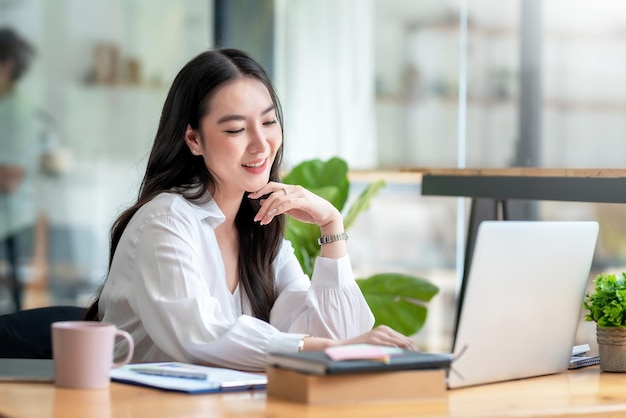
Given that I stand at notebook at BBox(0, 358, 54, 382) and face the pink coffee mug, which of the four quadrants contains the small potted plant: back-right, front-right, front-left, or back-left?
front-left

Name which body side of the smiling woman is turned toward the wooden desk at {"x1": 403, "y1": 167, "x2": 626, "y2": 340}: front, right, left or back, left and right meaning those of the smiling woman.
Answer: left

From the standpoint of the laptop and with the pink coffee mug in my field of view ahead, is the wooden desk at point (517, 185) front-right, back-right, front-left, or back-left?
back-right

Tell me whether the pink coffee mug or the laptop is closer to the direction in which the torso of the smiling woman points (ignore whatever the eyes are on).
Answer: the laptop

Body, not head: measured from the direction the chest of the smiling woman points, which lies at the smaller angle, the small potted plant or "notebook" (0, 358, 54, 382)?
the small potted plant

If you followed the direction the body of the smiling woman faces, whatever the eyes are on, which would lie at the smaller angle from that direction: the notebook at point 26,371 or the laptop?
the laptop

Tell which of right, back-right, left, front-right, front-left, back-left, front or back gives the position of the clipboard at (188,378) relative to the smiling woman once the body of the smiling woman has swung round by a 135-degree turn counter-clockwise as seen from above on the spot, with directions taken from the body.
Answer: back

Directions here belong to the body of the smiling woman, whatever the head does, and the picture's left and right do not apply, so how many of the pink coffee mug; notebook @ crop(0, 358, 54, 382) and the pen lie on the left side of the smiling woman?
0

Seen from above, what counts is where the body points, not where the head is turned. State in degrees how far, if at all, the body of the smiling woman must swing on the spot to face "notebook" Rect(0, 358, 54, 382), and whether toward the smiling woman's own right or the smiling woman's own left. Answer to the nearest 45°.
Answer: approximately 90° to the smiling woman's own right

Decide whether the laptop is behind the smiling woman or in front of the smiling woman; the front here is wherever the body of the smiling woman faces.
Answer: in front

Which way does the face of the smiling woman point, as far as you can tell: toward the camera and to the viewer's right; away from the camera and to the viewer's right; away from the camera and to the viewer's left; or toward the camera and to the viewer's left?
toward the camera and to the viewer's right

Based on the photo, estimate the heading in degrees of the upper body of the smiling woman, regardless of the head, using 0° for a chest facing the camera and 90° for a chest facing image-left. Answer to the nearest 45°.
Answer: approximately 315°

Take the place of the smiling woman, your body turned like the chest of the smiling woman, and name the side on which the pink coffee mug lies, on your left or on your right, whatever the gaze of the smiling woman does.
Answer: on your right
